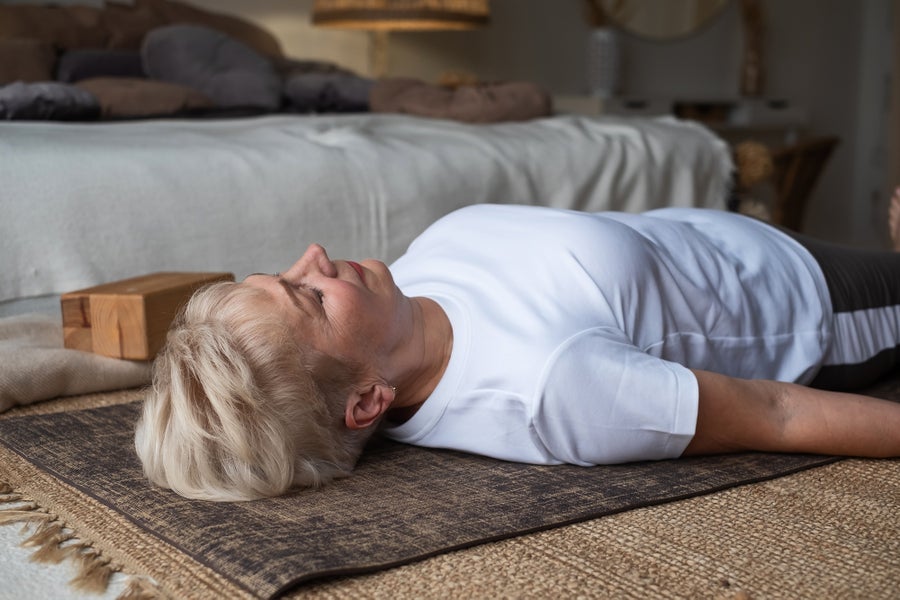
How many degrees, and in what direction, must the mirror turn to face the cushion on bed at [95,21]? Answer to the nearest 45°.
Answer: approximately 45° to its right

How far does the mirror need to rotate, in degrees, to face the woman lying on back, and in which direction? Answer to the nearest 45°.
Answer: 0° — it already faces them

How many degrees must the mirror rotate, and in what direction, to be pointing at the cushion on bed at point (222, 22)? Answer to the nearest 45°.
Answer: approximately 45° to its right

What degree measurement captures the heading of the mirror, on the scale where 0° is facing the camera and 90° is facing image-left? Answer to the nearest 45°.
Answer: approximately 0°

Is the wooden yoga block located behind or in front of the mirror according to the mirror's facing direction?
in front

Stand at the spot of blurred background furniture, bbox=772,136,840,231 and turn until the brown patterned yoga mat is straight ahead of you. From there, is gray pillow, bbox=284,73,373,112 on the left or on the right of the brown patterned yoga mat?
right

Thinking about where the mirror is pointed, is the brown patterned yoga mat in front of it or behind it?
in front
